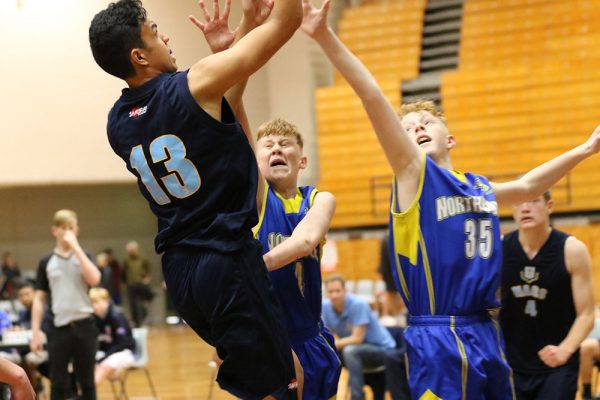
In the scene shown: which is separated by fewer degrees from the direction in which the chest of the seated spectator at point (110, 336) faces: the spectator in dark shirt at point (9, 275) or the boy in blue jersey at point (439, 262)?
the boy in blue jersey

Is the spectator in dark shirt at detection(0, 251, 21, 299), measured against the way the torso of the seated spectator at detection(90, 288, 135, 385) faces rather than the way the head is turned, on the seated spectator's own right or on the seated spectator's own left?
on the seated spectator's own right

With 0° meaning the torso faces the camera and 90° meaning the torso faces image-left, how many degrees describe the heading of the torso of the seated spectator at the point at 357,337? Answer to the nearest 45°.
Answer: approximately 45°

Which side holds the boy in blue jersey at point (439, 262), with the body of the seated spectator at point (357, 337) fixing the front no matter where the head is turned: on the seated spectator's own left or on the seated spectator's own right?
on the seated spectator's own left

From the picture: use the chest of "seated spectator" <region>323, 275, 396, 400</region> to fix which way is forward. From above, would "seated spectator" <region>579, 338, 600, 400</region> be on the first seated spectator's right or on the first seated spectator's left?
on the first seated spectator's left

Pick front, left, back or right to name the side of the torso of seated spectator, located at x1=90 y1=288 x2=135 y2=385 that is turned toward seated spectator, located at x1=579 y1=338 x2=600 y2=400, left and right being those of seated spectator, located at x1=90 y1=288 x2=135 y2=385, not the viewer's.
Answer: left

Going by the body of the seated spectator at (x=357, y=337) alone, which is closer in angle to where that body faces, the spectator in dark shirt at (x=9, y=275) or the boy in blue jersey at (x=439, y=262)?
the boy in blue jersey

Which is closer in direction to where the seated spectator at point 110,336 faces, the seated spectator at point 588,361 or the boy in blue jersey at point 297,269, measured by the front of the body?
the boy in blue jersey

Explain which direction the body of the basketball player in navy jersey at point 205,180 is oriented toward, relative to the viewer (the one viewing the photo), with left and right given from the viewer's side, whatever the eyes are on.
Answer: facing away from the viewer and to the right of the viewer

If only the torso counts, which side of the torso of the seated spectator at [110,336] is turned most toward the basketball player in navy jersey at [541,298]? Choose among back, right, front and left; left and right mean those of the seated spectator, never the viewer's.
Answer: left

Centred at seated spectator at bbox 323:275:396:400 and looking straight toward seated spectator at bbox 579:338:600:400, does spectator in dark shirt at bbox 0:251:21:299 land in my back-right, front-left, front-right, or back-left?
back-left

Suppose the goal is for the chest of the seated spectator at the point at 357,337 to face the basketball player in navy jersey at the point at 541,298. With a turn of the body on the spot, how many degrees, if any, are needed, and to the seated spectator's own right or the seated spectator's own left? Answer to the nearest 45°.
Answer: approximately 45° to the seated spectator's own left

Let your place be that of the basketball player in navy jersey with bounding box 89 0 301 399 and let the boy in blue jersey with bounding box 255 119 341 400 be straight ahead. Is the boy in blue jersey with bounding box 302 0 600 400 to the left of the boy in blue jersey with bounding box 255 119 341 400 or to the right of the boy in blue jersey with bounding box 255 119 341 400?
right

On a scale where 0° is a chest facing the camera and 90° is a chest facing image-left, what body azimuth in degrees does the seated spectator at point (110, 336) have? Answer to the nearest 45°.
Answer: approximately 45°
